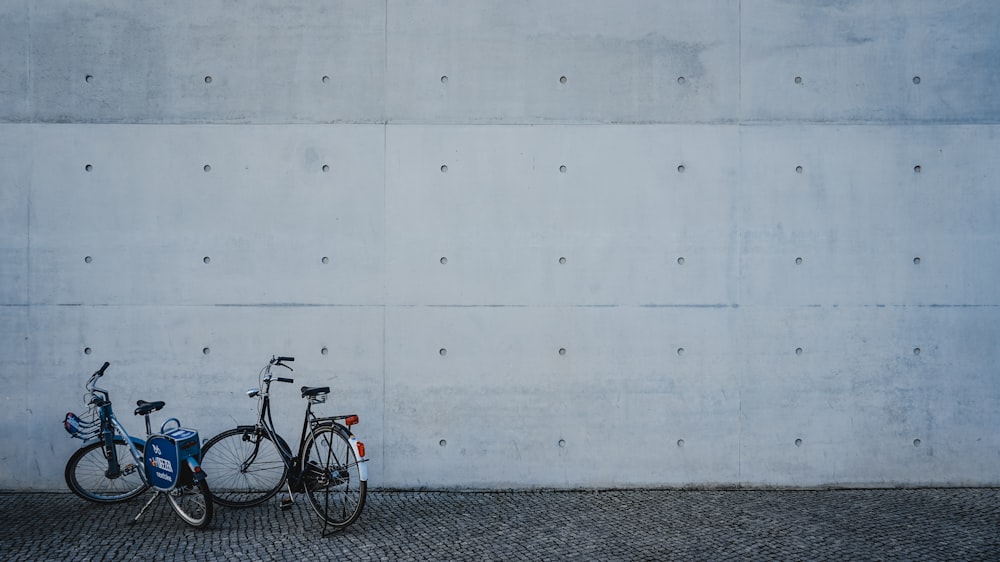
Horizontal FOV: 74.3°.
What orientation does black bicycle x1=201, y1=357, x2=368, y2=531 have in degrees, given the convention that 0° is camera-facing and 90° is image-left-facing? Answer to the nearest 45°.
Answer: approximately 135°

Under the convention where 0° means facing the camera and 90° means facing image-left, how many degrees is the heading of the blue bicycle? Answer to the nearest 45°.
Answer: approximately 135°

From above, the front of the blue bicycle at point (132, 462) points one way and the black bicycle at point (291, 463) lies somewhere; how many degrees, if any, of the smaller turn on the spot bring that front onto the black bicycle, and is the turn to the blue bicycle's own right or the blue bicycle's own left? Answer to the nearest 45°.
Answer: approximately 180°

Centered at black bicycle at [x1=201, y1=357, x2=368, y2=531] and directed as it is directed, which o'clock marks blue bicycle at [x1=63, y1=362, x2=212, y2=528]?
The blue bicycle is roughly at 11 o'clock from the black bicycle.
